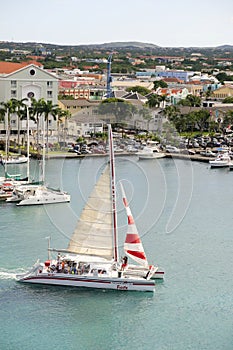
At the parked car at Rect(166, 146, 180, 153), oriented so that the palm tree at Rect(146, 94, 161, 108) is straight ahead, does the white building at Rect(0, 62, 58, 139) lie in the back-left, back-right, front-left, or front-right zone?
front-left

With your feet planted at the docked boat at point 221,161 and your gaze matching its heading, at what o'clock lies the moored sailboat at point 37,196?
The moored sailboat is roughly at 10 o'clock from the docked boat.

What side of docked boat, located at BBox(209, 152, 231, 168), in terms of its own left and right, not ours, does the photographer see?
left

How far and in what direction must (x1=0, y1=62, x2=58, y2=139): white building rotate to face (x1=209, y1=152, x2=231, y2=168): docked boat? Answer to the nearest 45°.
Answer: approximately 45° to its left

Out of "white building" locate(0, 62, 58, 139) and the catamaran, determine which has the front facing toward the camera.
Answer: the white building

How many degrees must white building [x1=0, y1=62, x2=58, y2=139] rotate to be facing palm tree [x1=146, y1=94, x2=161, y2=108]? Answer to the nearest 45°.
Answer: approximately 135° to its left

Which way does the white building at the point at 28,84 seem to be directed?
toward the camera

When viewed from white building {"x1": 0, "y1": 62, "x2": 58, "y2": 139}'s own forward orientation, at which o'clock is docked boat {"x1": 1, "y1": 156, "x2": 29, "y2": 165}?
The docked boat is roughly at 12 o'clock from the white building.

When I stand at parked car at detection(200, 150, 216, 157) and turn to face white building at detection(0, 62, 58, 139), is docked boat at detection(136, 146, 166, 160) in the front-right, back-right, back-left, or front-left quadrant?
front-left
